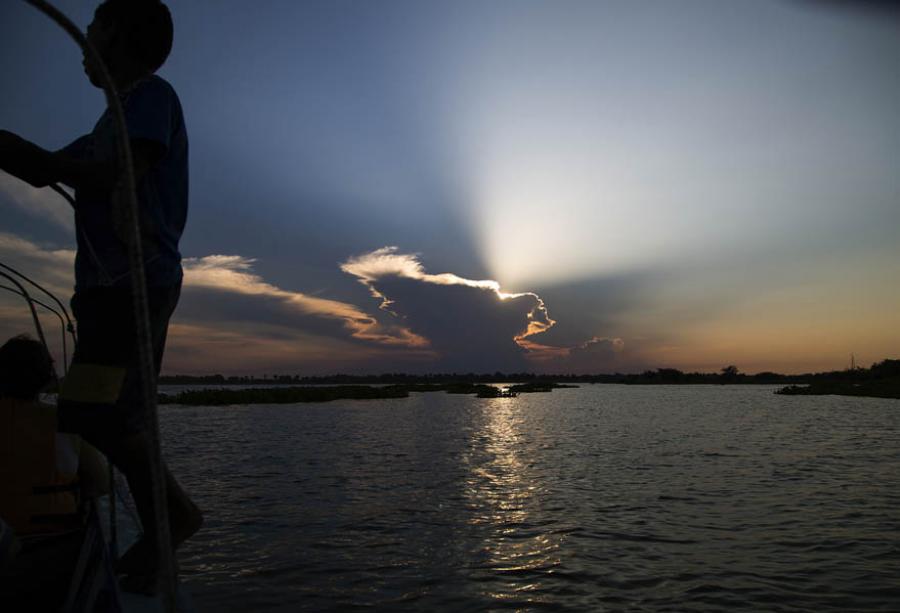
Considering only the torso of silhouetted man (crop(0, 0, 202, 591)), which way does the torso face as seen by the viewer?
to the viewer's left

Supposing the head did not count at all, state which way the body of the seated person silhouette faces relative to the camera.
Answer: away from the camera
